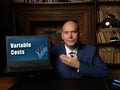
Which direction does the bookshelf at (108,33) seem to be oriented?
toward the camera

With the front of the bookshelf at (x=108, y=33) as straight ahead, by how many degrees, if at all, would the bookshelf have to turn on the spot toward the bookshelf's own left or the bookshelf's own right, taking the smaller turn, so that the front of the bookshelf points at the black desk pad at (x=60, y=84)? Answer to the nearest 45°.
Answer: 0° — it already faces it

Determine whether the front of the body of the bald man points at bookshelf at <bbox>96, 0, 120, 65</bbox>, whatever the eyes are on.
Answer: no

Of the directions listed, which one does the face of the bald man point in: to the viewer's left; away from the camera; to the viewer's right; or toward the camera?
toward the camera

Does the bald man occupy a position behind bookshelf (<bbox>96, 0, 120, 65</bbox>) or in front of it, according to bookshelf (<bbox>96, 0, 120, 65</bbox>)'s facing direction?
in front

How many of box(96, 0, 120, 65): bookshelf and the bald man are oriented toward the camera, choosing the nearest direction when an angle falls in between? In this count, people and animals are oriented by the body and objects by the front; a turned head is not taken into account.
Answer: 2

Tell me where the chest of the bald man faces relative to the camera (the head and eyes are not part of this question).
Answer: toward the camera

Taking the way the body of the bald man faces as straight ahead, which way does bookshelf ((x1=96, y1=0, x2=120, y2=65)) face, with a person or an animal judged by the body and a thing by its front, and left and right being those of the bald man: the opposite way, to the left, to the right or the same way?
the same way

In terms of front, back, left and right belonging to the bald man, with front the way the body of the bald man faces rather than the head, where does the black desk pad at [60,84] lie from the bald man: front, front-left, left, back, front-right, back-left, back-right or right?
front

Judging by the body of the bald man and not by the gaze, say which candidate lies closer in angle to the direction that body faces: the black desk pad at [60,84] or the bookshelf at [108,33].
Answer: the black desk pad
